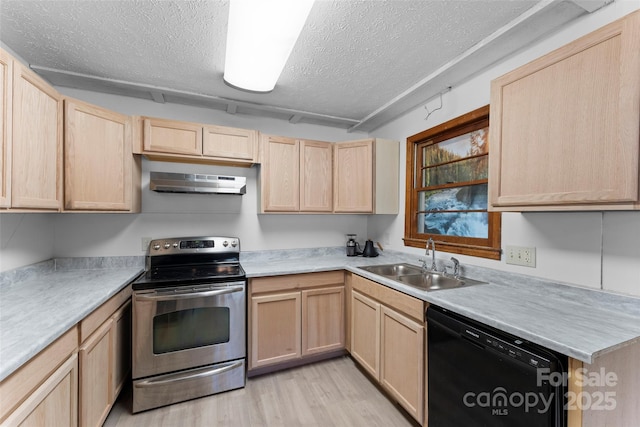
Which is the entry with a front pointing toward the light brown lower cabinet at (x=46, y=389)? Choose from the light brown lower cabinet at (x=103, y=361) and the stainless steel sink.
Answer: the stainless steel sink

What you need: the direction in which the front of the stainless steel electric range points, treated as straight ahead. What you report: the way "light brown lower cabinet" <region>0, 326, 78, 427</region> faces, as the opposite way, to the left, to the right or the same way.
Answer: to the left

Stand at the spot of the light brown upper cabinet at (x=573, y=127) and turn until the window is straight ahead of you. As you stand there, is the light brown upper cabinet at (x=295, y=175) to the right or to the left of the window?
left

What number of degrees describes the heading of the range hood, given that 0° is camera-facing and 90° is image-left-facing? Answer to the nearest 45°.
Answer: approximately 0°

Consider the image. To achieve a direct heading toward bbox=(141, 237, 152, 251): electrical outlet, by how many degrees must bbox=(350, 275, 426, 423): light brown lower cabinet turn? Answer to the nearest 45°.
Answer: approximately 45° to its right

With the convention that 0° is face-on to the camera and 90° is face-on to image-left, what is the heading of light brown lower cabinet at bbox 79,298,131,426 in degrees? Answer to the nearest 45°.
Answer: approximately 270°

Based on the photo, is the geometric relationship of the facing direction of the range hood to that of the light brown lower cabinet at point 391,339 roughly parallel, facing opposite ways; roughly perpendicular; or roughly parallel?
roughly perpendicular

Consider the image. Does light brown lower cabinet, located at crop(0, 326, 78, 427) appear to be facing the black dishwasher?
yes
